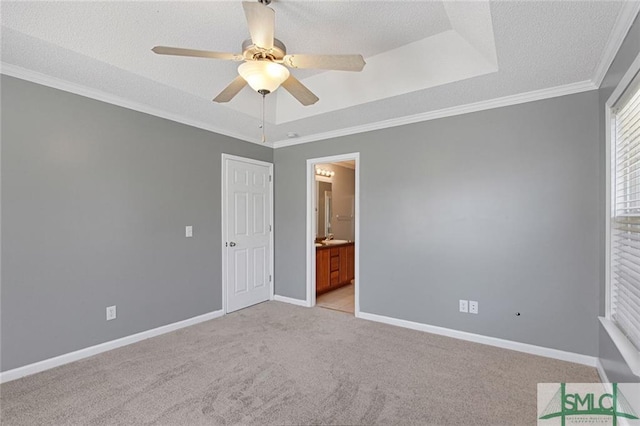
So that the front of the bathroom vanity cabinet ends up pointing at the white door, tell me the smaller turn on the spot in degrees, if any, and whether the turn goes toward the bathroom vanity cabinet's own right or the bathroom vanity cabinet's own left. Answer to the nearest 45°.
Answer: approximately 90° to the bathroom vanity cabinet's own right

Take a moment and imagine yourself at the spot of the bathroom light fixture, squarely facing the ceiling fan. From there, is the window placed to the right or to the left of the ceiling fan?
left

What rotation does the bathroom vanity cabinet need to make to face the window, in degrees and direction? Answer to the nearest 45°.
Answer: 0° — it already faces it

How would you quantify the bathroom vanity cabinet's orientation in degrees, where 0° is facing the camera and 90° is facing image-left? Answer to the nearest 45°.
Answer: approximately 315°
